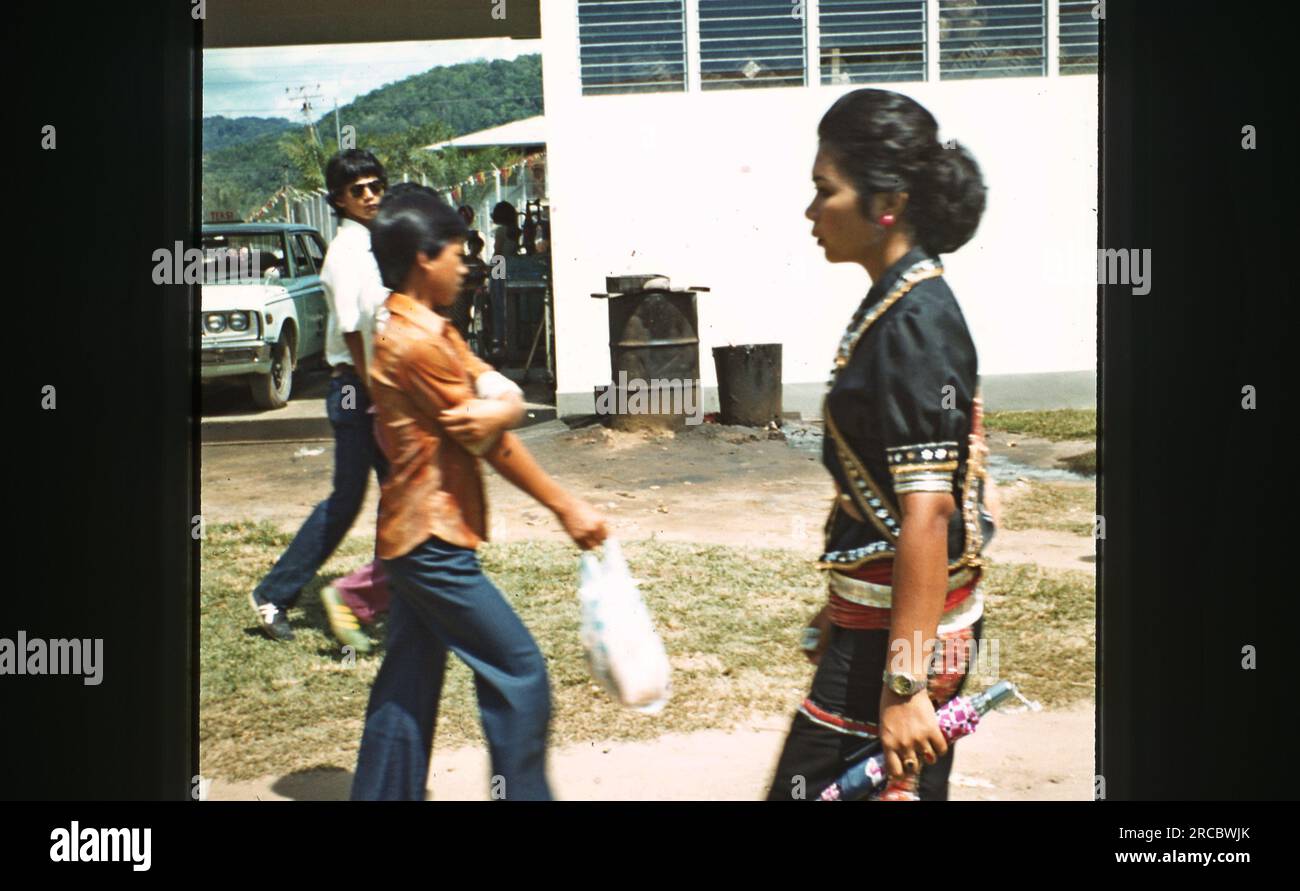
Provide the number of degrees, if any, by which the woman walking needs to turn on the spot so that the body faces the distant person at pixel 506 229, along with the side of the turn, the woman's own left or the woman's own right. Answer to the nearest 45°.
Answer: approximately 45° to the woman's own right

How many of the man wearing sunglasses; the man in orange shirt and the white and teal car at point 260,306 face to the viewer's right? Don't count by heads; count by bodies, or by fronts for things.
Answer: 2

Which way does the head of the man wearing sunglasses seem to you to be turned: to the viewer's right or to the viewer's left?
to the viewer's right

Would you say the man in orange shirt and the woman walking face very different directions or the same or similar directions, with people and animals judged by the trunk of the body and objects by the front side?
very different directions

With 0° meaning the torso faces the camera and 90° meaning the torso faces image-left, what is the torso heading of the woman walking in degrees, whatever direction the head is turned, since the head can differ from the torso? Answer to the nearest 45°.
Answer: approximately 90°

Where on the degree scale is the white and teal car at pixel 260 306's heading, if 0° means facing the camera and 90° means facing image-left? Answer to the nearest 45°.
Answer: approximately 45°

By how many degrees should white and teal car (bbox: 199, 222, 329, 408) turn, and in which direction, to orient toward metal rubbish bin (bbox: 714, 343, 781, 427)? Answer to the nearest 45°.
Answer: approximately 135° to its left

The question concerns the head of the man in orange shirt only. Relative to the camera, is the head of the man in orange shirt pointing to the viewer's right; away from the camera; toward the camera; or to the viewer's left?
to the viewer's right

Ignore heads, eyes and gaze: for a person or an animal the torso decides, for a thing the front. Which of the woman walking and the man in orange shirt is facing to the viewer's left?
the woman walking

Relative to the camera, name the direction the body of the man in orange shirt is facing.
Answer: to the viewer's right

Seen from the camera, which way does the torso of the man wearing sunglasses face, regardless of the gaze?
to the viewer's right
